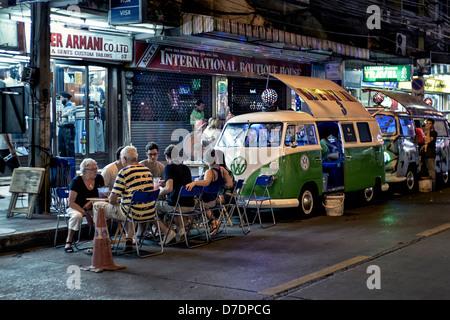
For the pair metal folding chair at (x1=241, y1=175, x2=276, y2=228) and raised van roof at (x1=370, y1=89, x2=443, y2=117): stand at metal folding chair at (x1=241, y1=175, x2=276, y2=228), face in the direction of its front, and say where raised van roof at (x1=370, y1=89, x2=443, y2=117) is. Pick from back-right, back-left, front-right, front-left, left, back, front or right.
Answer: right

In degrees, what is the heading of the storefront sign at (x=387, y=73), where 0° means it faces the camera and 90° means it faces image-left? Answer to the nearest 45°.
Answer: approximately 0°

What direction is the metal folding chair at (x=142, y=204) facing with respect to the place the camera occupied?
facing away from the viewer and to the left of the viewer

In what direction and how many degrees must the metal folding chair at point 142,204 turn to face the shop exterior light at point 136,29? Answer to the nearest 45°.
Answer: approximately 45° to its right

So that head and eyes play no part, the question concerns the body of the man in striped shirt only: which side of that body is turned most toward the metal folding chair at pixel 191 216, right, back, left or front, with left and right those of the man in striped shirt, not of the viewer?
right

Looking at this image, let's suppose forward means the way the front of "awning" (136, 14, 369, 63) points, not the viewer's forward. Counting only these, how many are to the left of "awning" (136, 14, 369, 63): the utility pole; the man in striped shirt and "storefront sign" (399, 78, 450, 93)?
1

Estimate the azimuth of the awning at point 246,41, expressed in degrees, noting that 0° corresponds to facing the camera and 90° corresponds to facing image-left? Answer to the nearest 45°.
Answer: approximately 315°

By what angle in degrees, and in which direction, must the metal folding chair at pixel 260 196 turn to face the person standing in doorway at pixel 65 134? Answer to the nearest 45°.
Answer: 0° — it already faces them

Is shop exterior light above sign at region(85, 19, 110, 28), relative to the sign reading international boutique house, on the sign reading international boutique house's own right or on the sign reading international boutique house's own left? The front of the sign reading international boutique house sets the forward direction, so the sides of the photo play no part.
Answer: on the sign reading international boutique house's own right

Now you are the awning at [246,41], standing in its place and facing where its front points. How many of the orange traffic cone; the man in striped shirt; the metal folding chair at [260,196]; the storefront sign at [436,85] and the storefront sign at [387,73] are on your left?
2

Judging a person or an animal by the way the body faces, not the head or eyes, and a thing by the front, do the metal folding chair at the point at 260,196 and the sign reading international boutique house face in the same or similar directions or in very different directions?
very different directions

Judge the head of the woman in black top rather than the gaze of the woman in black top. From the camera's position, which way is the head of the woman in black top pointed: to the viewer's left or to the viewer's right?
to the viewer's right

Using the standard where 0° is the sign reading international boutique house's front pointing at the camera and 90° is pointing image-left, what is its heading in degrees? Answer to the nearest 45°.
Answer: approximately 315°

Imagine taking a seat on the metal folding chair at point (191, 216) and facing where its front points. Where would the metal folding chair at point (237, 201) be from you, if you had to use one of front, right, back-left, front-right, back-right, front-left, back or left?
right

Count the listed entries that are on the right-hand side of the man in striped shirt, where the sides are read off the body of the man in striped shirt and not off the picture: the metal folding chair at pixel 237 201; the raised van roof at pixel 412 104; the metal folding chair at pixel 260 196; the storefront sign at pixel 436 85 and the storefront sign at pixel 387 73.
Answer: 5

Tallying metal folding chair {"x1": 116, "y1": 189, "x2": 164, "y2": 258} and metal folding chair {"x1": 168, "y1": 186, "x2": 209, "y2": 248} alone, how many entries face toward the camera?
0

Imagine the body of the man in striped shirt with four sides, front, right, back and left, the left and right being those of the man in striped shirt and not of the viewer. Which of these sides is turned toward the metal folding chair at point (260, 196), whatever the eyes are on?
right
